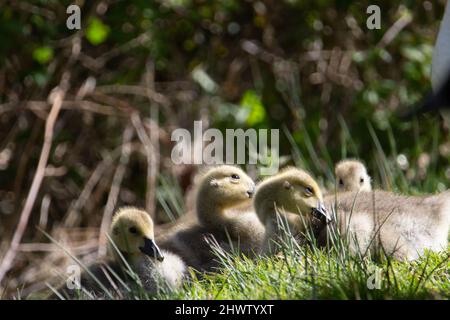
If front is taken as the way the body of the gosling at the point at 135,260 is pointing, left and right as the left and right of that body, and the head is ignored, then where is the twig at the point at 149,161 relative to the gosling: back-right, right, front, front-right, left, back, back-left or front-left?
back-left

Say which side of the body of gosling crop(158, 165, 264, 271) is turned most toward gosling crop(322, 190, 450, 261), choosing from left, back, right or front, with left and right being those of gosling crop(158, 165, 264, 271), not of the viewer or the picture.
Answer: front

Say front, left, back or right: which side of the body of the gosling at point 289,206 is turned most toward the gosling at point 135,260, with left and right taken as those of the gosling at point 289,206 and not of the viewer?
back

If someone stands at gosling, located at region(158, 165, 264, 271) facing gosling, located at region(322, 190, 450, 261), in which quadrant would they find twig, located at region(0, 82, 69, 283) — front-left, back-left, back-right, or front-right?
back-left

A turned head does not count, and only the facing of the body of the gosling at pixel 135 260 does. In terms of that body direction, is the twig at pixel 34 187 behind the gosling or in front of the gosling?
behind

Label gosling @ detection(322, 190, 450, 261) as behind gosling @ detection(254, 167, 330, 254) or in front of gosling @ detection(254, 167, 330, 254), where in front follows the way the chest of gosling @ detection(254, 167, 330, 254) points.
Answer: in front

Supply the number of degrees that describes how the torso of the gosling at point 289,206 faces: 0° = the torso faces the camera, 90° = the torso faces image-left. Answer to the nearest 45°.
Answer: approximately 270°

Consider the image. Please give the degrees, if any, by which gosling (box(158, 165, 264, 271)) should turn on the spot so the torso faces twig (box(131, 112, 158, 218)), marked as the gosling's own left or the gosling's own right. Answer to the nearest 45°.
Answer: approximately 90° to the gosling's own left

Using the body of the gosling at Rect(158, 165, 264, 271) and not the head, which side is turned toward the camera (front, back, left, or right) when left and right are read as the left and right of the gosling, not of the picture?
right
